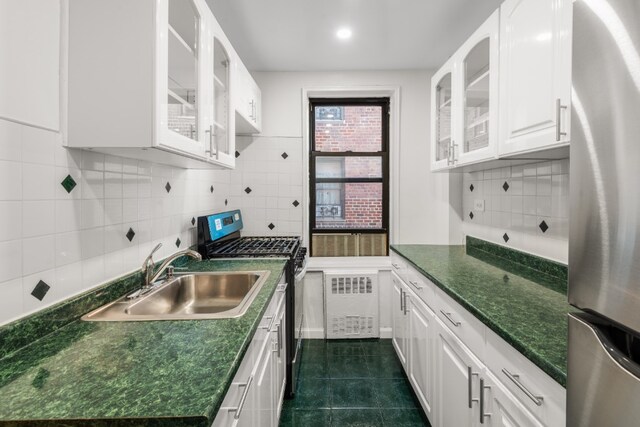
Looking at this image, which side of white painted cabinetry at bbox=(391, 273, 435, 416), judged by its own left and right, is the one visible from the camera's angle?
left

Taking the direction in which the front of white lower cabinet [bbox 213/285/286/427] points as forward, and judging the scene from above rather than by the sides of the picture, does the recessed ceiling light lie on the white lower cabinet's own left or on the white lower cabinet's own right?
on the white lower cabinet's own left

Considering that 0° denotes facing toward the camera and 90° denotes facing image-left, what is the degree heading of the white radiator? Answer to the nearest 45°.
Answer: approximately 0°

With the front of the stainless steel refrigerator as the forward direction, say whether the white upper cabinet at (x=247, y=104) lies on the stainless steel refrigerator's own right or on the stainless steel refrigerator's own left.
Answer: on the stainless steel refrigerator's own right

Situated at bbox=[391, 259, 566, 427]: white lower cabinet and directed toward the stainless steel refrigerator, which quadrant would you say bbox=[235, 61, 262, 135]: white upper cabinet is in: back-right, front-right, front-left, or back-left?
back-right

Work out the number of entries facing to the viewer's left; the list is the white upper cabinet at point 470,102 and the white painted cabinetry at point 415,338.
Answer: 2

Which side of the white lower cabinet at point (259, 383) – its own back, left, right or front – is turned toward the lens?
right

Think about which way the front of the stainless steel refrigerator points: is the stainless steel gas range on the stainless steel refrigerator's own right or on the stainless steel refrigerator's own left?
on the stainless steel refrigerator's own right

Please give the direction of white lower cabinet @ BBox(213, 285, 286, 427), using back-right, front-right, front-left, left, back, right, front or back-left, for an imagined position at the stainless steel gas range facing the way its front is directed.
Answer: right

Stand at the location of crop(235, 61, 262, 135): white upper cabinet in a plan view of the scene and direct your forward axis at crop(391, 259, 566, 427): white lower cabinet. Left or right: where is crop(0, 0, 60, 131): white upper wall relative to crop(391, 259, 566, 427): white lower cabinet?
right

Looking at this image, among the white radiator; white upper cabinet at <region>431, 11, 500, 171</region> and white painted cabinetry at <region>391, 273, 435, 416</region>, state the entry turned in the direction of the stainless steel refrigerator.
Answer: the white radiator
